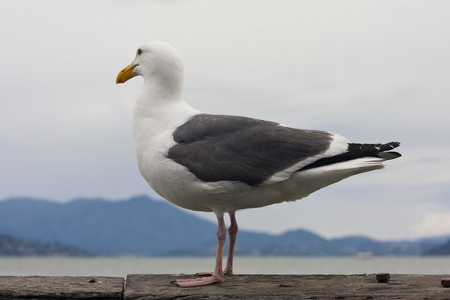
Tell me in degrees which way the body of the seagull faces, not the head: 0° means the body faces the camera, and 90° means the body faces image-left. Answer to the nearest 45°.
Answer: approximately 90°

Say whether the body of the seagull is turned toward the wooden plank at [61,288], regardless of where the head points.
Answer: yes
